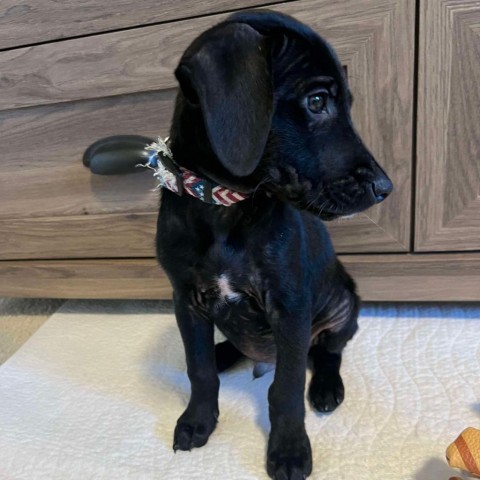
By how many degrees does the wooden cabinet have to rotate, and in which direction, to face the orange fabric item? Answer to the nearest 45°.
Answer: approximately 45° to its left

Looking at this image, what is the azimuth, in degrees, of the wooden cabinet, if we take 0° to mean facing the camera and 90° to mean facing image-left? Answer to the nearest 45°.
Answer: approximately 0°
